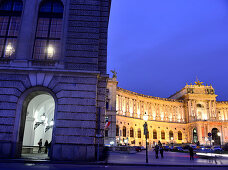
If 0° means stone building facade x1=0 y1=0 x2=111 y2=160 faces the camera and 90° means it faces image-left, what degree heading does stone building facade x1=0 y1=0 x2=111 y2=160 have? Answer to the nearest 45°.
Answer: approximately 0°
